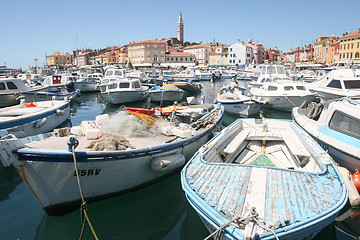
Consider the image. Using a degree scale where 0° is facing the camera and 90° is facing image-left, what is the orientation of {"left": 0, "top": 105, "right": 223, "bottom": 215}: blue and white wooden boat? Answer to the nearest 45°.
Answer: approximately 45°

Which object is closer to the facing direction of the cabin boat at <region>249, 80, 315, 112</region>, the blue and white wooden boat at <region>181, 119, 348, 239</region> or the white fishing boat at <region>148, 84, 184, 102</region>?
the blue and white wooden boat

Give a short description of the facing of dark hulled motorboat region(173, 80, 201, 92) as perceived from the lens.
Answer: facing to the left of the viewer

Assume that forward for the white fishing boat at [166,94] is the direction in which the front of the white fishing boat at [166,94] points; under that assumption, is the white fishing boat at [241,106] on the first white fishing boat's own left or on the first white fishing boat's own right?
on the first white fishing boat's own left

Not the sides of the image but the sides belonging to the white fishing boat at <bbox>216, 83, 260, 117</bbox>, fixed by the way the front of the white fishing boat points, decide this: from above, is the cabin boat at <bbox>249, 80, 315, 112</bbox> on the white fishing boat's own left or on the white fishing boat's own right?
on the white fishing boat's own left
